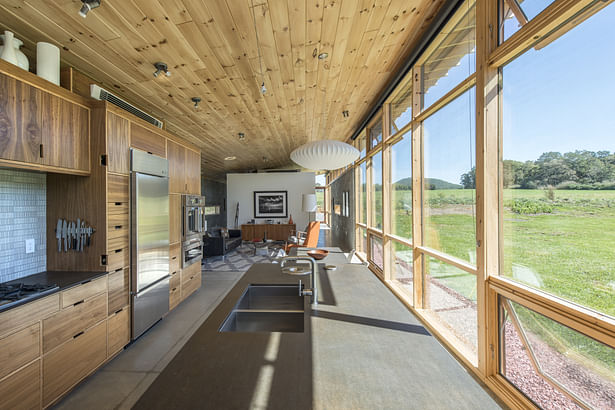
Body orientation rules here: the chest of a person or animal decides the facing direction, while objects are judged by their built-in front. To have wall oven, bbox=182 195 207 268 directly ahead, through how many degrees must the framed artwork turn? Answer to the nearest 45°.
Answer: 0° — it already faces it

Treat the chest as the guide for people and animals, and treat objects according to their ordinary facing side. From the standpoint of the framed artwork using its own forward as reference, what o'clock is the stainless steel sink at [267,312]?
The stainless steel sink is roughly at 12 o'clock from the framed artwork.

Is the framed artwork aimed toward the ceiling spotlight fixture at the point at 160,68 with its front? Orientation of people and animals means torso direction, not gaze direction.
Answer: yes

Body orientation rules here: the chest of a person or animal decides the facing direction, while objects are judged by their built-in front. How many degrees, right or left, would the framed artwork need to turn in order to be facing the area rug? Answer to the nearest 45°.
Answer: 0° — it already faces it

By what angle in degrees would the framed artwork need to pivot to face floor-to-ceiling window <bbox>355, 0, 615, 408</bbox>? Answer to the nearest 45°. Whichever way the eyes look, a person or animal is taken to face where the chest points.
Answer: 0° — it already faces it

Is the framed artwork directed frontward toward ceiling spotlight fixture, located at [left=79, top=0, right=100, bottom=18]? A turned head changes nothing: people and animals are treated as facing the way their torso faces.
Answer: yes

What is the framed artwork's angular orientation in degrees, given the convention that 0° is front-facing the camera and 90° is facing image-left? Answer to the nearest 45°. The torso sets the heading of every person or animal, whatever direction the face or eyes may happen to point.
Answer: approximately 0°

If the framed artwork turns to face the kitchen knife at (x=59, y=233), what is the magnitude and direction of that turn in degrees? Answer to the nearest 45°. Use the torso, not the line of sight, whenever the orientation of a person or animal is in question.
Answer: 0° — it already faces it
